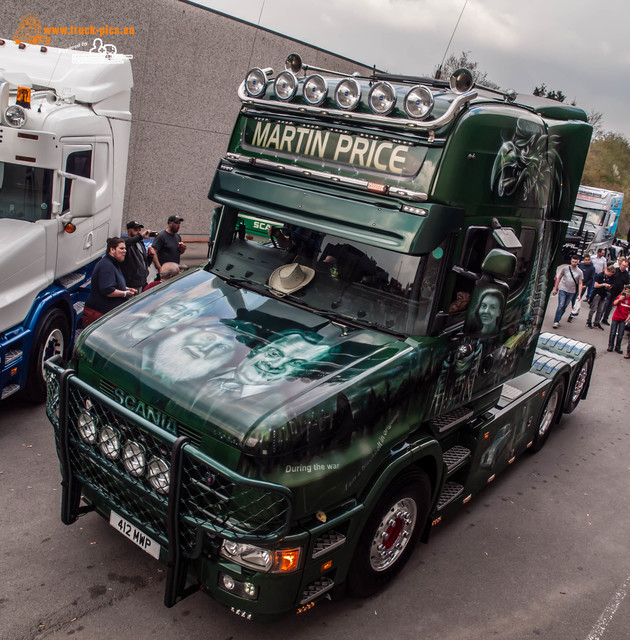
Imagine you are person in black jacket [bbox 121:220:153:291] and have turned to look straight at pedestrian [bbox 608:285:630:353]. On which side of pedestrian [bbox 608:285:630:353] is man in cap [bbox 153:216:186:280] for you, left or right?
left

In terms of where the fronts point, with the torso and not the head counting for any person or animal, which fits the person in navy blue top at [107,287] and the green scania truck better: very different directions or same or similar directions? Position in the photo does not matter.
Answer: very different directions

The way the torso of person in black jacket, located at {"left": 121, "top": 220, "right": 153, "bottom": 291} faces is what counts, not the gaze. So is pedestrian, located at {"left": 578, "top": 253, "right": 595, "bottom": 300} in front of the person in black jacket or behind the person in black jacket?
in front

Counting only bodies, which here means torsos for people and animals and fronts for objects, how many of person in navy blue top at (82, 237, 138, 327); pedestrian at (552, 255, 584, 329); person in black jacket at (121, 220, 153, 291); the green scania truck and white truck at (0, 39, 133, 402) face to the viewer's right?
2

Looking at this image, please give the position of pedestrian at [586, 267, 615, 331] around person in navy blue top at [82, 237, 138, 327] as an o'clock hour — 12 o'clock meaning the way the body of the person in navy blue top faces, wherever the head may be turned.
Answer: The pedestrian is roughly at 11 o'clock from the person in navy blue top.

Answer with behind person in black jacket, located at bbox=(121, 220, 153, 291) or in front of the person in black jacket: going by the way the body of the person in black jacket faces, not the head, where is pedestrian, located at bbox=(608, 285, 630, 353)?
in front

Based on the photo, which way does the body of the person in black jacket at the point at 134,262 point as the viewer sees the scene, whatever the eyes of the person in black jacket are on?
to the viewer's right

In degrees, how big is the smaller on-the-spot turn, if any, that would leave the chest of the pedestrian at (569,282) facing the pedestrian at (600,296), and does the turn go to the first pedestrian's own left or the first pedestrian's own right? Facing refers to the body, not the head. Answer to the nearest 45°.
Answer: approximately 135° to the first pedestrian's own left

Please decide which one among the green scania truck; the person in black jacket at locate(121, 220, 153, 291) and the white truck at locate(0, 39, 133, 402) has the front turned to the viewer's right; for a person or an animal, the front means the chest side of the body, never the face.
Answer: the person in black jacket

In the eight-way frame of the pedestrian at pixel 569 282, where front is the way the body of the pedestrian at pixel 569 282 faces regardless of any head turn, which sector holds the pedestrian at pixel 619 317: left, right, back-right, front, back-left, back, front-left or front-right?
front-left

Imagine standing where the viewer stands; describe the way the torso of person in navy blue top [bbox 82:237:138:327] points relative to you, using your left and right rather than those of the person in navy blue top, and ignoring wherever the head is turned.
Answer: facing to the right of the viewer

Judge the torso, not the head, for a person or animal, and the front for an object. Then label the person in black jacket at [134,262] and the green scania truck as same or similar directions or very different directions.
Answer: very different directions

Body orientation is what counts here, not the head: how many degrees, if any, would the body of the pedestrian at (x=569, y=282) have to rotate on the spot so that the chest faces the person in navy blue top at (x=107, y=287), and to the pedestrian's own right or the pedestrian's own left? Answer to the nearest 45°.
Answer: approximately 45° to the pedestrian's own right
